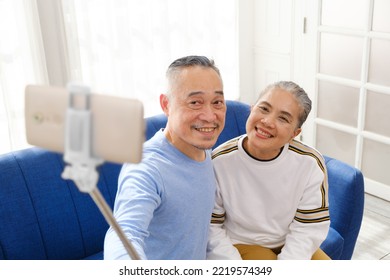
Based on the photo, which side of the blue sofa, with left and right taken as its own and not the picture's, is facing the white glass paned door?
left

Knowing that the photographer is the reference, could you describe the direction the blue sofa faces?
facing the viewer and to the right of the viewer
